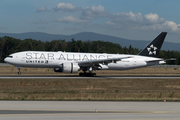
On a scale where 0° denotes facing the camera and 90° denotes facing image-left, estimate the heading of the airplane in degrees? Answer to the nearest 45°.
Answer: approximately 90°
